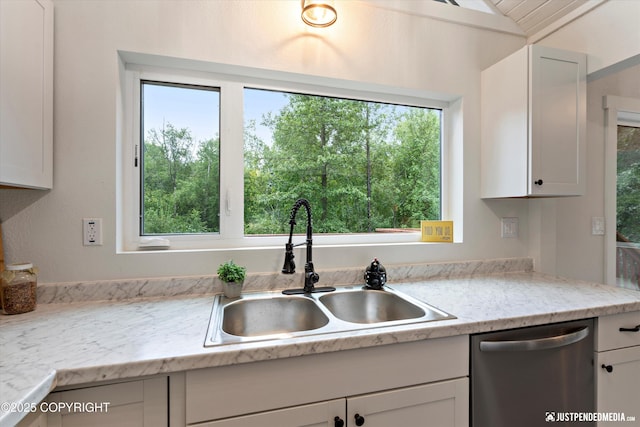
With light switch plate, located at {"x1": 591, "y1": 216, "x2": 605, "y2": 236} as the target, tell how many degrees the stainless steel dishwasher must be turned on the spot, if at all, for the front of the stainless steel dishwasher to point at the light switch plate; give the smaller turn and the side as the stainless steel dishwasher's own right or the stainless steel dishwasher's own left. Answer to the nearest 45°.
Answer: approximately 135° to the stainless steel dishwasher's own left

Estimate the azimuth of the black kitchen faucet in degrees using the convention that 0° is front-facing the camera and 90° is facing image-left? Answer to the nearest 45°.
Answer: approximately 45°

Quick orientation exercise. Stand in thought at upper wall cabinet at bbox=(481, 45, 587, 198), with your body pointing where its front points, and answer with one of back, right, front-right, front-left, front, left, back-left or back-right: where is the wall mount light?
right

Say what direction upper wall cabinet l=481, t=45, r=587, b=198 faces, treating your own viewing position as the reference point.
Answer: facing the viewer and to the right of the viewer

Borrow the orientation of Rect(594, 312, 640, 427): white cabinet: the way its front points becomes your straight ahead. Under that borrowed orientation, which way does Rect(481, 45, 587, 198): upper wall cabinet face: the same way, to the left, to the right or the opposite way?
the same way

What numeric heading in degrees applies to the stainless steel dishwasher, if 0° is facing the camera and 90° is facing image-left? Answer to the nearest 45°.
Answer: approximately 315°

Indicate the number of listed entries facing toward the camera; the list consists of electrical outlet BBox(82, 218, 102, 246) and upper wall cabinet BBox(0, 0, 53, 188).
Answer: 2

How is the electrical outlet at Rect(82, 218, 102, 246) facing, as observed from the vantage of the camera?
facing the viewer

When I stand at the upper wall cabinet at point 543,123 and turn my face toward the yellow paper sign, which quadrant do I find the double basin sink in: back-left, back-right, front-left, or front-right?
front-left

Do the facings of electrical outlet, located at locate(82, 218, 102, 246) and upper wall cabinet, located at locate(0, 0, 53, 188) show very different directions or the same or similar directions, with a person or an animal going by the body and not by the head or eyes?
same or similar directions

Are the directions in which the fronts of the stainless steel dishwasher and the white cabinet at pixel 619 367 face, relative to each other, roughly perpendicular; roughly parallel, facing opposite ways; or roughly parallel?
roughly parallel

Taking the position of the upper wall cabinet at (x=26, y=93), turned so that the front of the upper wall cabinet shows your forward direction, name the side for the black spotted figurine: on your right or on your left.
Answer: on your left
